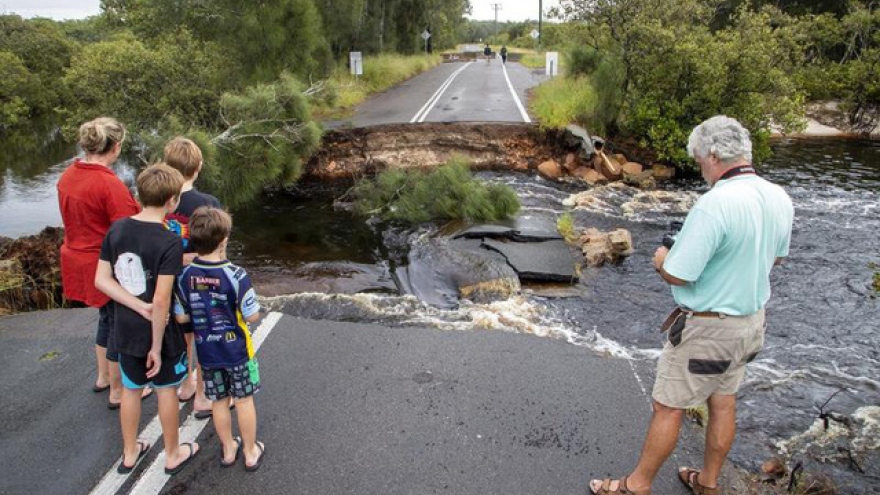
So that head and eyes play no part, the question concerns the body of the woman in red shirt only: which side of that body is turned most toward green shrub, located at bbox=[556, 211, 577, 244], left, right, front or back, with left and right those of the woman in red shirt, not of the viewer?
front

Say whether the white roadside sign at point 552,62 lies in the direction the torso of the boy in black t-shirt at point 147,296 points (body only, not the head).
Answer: yes

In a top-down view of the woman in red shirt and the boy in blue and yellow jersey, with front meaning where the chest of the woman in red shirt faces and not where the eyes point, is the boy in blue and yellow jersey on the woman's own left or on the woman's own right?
on the woman's own right

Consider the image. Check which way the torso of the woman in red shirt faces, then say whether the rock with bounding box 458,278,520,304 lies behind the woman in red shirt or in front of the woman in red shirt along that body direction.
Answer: in front

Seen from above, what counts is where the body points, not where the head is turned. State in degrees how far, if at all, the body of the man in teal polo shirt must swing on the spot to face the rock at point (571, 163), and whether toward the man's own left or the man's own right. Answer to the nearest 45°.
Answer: approximately 45° to the man's own right

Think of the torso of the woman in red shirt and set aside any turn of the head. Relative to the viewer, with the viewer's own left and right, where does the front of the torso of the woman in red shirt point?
facing away from the viewer and to the right of the viewer

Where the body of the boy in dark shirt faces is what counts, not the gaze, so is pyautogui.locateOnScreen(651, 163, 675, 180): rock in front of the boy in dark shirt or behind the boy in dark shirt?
in front

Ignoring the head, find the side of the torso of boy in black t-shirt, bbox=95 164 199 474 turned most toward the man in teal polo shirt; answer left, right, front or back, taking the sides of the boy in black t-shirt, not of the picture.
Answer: right

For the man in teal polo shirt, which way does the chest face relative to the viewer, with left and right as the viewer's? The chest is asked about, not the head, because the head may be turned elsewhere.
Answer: facing away from the viewer and to the left of the viewer

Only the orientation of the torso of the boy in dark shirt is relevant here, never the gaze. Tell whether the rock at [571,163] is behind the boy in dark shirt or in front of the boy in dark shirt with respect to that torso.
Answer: in front

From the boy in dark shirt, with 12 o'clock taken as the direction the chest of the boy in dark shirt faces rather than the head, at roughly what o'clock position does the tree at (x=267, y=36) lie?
The tree is roughly at 11 o'clock from the boy in dark shirt.

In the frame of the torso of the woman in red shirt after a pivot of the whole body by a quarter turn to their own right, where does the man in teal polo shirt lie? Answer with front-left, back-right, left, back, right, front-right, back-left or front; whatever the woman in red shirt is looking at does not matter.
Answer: front

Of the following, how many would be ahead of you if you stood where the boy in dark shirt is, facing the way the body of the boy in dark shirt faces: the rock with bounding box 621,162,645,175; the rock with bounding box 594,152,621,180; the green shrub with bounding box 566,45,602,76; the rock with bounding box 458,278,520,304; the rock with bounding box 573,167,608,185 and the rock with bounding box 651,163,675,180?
6

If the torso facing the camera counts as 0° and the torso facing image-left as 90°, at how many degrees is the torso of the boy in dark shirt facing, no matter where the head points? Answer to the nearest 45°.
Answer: approximately 225°

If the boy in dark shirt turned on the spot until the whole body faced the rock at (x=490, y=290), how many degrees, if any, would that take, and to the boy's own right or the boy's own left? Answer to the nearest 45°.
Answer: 0° — they already face it

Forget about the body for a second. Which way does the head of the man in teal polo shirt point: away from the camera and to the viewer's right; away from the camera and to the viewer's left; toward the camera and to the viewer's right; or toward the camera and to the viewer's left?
away from the camera and to the viewer's left

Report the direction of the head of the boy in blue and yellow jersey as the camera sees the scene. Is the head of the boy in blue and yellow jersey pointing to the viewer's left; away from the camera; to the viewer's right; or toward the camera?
away from the camera

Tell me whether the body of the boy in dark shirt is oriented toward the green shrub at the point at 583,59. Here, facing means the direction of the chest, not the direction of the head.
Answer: yes

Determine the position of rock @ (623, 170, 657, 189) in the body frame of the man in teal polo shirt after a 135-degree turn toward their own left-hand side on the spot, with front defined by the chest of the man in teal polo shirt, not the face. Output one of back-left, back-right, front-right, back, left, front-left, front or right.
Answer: back
